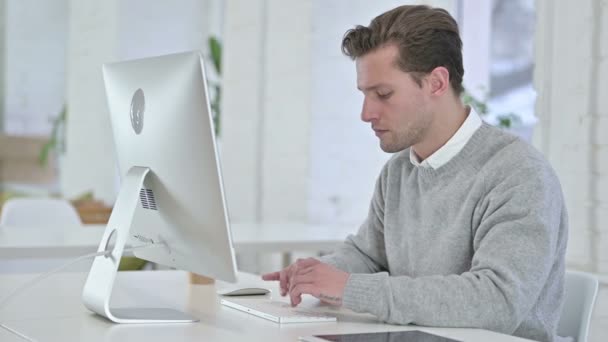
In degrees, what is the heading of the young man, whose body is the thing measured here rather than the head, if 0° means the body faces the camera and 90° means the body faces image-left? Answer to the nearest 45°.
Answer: approximately 45°

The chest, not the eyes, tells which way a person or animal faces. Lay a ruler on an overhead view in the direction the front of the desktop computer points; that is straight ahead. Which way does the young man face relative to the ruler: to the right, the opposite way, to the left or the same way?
the opposite way

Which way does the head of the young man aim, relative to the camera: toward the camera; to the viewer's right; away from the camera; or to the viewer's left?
to the viewer's left

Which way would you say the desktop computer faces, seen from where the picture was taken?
facing away from the viewer and to the right of the viewer

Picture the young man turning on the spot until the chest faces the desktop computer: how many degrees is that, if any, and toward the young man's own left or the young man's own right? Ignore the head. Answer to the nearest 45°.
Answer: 0° — they already face it
